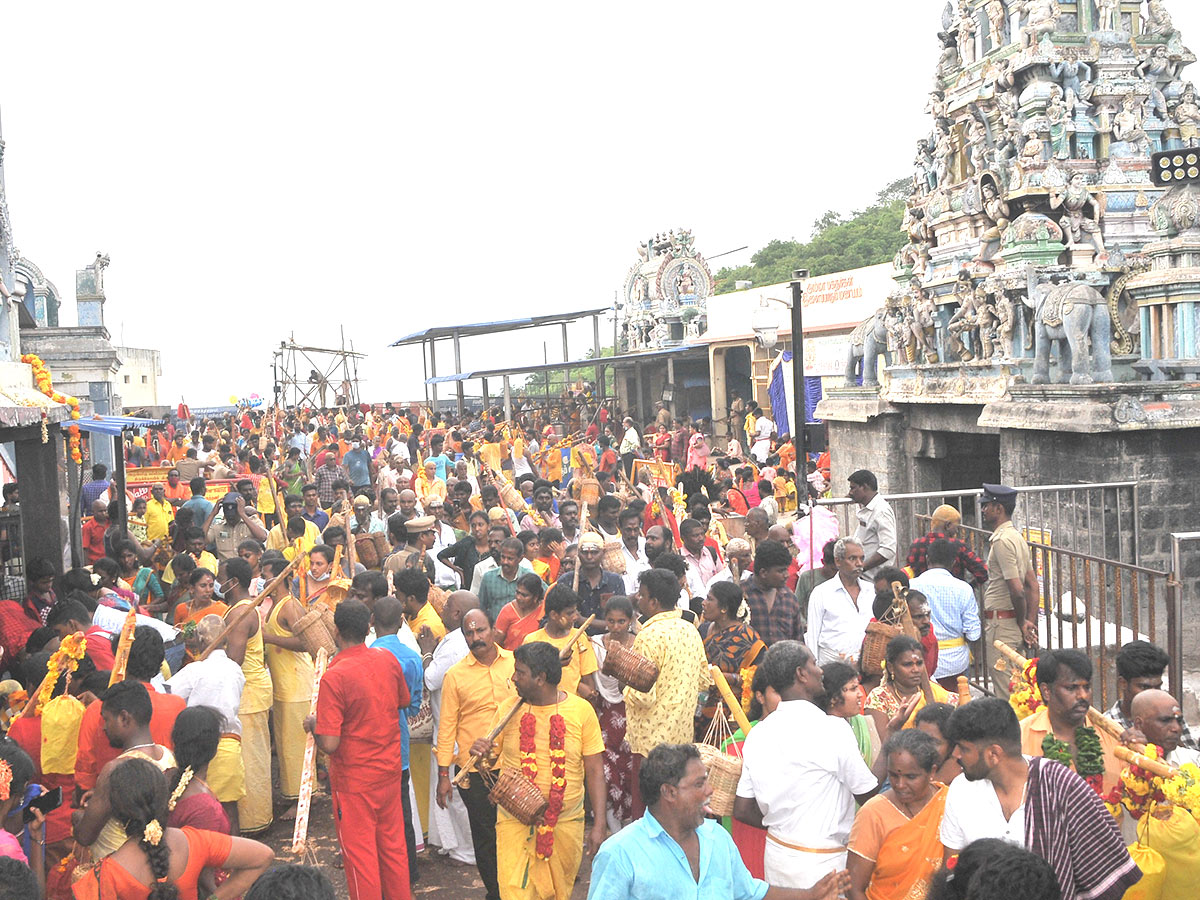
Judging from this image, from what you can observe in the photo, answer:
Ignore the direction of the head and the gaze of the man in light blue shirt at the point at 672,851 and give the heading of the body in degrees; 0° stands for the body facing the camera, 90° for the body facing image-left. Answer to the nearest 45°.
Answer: approximately 315°

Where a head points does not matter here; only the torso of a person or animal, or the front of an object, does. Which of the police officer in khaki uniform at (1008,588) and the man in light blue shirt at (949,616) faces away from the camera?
the man in light blue shirt

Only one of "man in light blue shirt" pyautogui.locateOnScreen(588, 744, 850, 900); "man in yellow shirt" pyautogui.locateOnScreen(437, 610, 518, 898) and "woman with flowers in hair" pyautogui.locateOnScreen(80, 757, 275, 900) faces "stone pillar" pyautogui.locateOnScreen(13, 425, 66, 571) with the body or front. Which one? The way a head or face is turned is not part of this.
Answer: the woman with flowers in hair

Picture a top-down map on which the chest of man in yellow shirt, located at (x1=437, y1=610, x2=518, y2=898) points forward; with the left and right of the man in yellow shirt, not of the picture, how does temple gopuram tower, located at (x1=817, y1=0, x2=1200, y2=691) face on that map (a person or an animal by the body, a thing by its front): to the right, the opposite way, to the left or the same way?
to the right

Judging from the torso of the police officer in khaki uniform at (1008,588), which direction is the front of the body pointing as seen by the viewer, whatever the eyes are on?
to the viewer's left

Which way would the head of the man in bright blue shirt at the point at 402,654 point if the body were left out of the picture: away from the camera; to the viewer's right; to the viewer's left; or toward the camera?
away from the camera

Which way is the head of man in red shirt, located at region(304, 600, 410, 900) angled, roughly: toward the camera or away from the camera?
away from the camera

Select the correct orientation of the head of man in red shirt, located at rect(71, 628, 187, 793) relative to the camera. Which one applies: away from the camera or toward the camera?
away from the camera

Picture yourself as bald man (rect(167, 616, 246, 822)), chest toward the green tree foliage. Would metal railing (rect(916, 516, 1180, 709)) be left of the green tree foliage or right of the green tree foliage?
right

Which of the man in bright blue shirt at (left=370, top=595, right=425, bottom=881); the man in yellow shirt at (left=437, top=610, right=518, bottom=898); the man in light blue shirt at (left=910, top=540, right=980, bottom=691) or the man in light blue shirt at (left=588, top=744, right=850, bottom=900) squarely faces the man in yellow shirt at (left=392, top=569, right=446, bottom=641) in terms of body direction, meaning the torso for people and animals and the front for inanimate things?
the man in bright blue shirt at (left=370, top=595, right=425, bottom=881)

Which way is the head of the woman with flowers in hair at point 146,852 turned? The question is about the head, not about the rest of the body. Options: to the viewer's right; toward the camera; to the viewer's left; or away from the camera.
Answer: away from the camera

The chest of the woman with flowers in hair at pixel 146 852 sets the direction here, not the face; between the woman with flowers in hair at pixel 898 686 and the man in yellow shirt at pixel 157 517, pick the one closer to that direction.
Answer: the man in yellow shirt

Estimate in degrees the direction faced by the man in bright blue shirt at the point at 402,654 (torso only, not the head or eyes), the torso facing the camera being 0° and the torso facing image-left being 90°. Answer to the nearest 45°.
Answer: approximately 180°

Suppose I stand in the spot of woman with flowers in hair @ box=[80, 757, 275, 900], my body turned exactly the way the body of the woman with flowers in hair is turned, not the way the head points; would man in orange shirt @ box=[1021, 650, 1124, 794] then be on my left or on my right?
on my right

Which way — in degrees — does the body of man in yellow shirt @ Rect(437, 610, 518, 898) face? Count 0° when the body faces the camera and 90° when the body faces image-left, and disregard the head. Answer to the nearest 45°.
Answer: approximately 315°

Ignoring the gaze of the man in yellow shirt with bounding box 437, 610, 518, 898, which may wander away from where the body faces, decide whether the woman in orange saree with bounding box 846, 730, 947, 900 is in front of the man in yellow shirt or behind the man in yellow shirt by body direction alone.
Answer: in front
